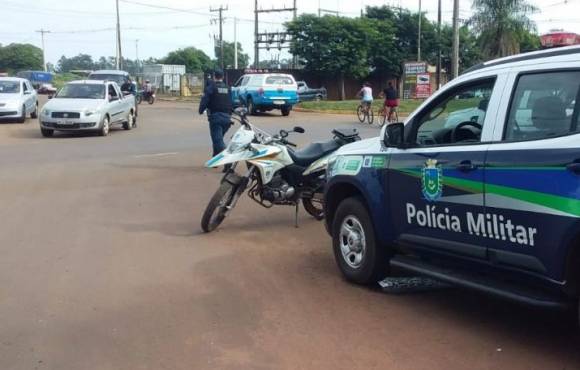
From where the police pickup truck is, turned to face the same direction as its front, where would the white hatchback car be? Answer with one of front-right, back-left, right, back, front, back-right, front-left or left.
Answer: front

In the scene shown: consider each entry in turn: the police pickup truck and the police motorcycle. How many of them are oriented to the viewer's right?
0

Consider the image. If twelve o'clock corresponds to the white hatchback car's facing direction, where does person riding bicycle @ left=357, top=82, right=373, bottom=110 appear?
The person riding bicycle is roughly at 8 o'clock from the white hatchback car.

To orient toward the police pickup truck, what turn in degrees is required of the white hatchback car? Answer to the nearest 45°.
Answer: approximately 45° to its left

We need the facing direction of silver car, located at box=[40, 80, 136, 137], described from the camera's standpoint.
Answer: facing the viewer and to the left of the viewer

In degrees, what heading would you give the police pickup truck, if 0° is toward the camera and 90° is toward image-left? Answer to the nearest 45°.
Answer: approximately 135°

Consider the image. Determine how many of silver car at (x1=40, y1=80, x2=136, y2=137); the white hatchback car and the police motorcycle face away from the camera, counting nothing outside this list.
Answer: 0

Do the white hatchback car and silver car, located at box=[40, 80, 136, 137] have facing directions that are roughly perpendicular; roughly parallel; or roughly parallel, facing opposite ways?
roughly parallel

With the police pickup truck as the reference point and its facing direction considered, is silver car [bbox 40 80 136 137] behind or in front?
in front

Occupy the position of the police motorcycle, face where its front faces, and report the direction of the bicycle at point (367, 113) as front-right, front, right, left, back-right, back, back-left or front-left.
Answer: back-right
